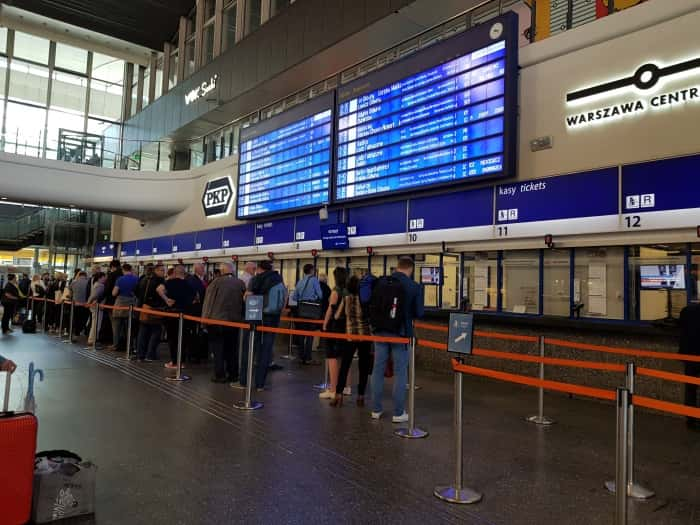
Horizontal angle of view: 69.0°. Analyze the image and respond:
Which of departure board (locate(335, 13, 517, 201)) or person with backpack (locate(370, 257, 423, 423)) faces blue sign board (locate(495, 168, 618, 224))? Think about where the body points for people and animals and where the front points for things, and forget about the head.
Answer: the person with backpack

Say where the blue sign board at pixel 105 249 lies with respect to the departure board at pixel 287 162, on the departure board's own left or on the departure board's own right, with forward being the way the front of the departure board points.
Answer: on the departure board's own right

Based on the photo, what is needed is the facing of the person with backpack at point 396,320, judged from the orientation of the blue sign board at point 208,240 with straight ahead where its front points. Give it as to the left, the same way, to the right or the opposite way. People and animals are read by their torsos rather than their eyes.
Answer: the opposite way

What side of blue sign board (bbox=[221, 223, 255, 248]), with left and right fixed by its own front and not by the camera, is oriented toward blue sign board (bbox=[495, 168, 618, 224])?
left

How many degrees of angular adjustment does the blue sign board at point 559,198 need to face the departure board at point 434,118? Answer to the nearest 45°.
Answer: approximately 45° to its right

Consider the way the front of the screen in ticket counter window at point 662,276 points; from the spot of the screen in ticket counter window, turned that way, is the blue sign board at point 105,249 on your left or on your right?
on your right

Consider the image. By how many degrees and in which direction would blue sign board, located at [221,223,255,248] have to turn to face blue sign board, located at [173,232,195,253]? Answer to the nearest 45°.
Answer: approximately 90° to its right

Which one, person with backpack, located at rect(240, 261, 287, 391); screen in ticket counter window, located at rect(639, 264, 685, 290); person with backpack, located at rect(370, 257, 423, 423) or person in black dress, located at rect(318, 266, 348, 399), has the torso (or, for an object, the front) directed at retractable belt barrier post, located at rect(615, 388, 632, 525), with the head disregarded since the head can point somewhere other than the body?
the screen in ticket counter window

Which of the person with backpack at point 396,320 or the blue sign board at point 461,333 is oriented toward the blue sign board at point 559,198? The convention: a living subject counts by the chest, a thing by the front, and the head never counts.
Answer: the person with backpack

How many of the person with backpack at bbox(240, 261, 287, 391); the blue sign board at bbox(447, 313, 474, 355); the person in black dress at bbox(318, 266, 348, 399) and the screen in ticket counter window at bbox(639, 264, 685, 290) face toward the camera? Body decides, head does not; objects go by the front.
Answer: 2
